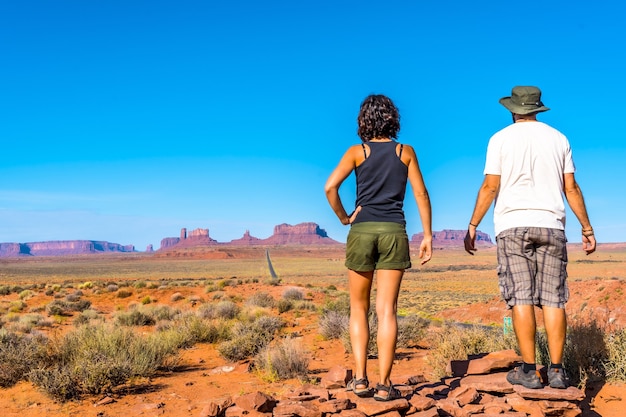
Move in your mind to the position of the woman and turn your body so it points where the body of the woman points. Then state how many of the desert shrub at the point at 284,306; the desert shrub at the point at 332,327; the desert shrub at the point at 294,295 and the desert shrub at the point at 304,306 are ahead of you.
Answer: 4

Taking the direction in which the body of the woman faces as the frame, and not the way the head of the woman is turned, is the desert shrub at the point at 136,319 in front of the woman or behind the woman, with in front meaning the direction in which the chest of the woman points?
in front

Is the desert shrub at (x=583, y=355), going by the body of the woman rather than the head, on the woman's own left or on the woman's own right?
on the woman's own right

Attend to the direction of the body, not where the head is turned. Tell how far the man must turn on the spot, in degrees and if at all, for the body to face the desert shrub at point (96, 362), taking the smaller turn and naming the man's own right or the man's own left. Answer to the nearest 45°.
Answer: approximately 90° to the man's own left

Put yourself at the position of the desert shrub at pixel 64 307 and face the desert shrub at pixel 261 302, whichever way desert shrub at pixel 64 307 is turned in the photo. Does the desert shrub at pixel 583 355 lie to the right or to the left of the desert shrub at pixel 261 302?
right

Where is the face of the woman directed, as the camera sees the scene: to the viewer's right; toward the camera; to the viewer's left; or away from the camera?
away from the camera

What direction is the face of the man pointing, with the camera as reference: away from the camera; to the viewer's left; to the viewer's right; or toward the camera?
away from the camera

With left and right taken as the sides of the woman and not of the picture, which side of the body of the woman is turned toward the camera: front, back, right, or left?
back

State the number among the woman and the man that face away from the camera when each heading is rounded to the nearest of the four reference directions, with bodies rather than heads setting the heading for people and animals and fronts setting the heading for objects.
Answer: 2

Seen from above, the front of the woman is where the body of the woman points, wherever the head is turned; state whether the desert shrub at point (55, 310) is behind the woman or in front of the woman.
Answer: in front

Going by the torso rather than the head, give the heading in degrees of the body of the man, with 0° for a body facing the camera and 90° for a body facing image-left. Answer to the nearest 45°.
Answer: approximately 180°

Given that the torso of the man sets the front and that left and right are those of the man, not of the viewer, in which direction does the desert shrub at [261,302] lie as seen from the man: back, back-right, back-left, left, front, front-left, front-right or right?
front-left
